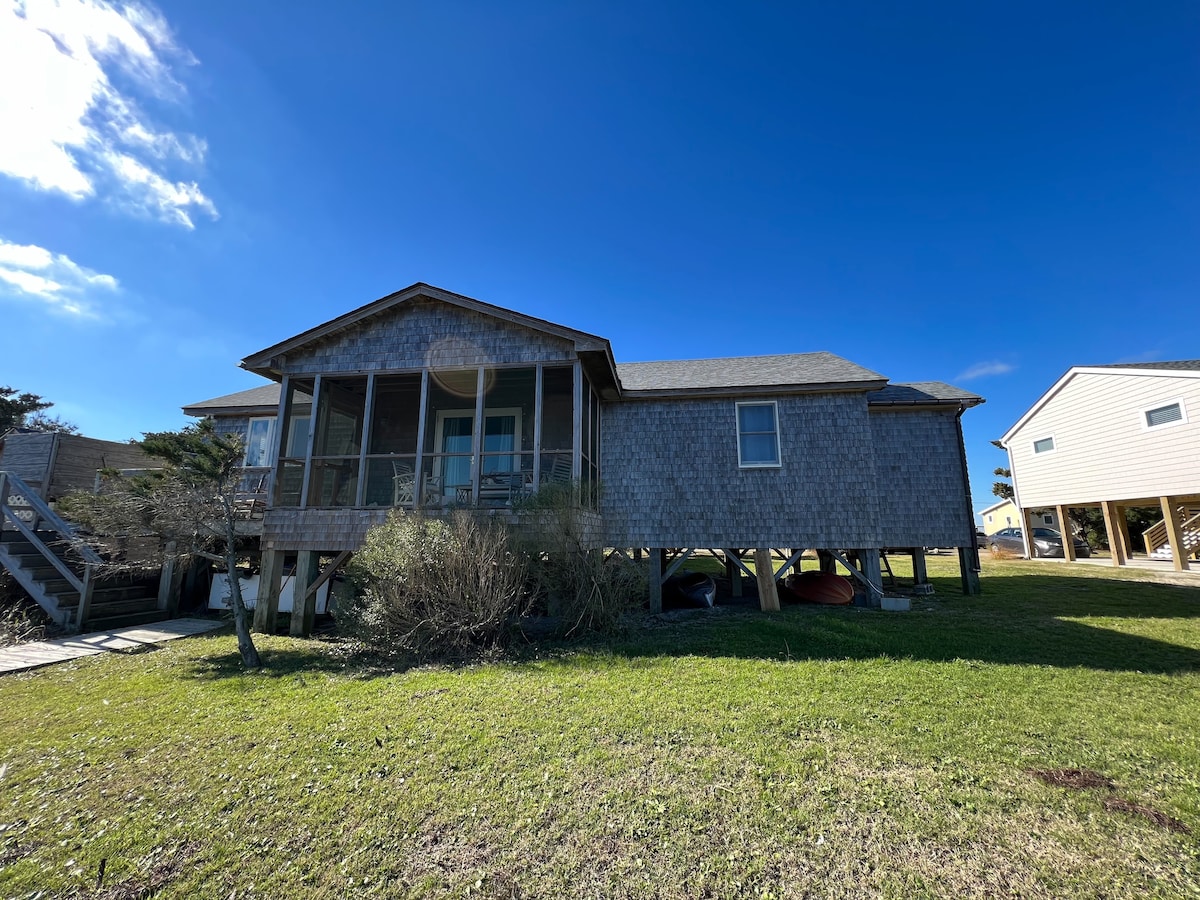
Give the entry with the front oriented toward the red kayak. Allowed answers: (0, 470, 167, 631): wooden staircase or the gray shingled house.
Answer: the wooden staircase

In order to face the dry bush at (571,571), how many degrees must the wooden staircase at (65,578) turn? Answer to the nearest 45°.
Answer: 0° — it already faces it

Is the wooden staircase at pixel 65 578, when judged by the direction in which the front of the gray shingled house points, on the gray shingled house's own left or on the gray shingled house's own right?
on the gray shingled house's own right

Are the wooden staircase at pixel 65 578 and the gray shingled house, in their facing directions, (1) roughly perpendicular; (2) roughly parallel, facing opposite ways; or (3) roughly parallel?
roughly perpendicular

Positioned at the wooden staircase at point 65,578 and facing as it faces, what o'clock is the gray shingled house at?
The gray shingled house is roughly at 12 o'clock from the wooden staircase.

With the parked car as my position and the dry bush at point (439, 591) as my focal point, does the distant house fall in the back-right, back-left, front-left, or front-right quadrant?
back-right

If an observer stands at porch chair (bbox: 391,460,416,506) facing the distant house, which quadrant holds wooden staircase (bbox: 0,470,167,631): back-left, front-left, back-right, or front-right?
back-left

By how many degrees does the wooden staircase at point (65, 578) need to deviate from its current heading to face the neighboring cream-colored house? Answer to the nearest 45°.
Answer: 0° — it already faces it

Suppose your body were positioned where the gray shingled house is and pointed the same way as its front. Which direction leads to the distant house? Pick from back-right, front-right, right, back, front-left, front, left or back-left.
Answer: back-left

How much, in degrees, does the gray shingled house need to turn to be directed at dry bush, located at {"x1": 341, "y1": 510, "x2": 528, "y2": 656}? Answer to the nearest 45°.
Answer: approximately 45° to its right

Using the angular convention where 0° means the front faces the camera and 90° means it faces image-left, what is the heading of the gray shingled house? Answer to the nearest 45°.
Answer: approximately 0°

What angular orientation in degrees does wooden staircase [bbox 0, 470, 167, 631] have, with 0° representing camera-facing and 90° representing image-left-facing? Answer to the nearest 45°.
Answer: approximately 315°
